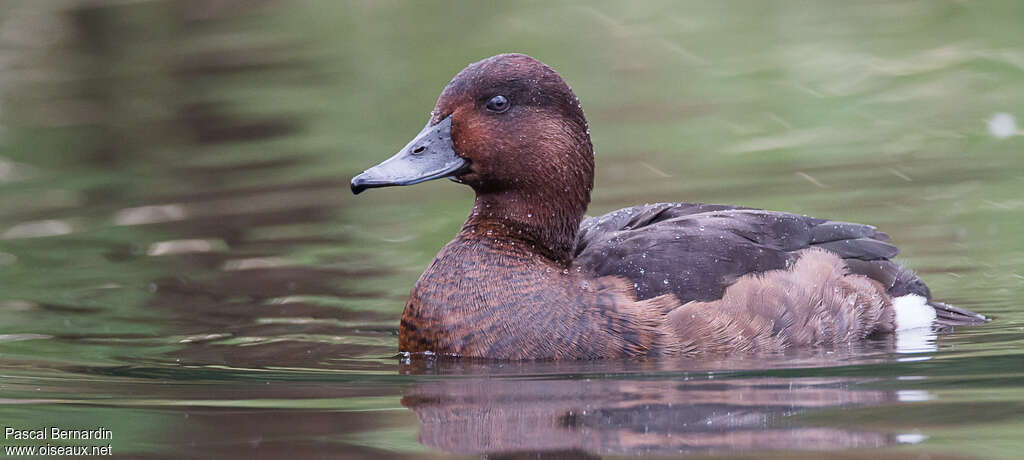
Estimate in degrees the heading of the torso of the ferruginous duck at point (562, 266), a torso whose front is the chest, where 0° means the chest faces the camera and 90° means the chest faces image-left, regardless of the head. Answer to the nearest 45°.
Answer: approximately 90°
